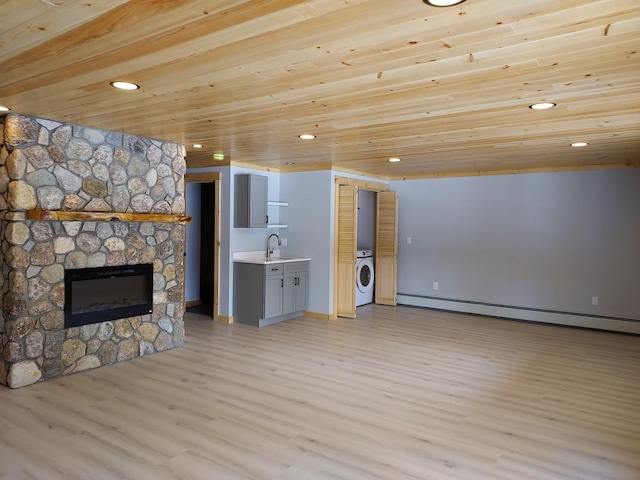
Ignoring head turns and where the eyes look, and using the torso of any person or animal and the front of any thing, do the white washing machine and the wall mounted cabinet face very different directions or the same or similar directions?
same or similar directions

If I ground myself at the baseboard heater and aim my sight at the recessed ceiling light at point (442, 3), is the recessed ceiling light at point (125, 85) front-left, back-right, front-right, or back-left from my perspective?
front-right

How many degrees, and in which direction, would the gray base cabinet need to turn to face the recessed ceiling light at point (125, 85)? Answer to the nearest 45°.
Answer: approximately 45° to its right

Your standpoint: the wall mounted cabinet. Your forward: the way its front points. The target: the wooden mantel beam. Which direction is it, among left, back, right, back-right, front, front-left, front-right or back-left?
right

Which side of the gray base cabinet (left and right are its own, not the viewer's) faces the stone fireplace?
right

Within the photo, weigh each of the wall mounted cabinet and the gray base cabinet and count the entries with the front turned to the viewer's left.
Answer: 0

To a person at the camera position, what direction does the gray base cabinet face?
facing the viewer and to the right of the viewer

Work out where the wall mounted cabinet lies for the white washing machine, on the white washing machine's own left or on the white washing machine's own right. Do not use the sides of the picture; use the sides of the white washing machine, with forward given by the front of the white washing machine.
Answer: on the white washing machine's own right

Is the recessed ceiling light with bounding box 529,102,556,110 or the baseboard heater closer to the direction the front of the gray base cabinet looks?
the recessed ceiling light

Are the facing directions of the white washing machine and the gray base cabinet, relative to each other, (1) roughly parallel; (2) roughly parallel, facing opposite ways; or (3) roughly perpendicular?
roughly parallel

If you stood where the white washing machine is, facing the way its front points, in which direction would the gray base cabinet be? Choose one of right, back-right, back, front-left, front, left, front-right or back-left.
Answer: right
